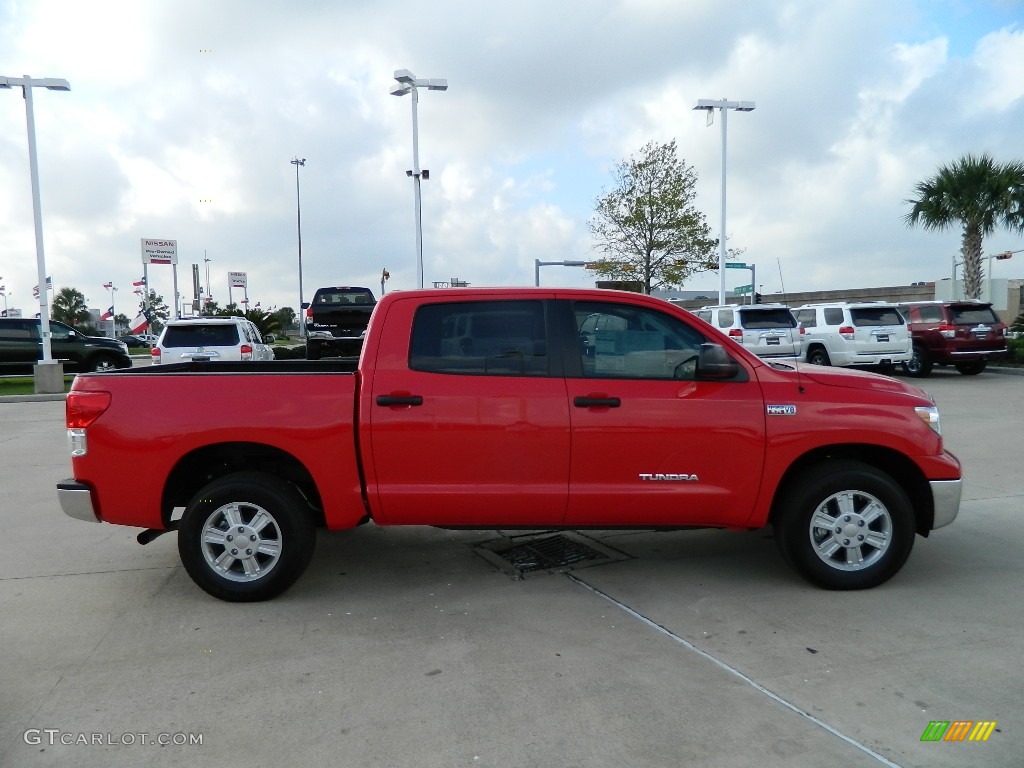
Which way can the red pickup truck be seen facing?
to the viewer's right

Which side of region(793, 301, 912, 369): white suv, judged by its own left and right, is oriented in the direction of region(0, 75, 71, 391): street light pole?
left

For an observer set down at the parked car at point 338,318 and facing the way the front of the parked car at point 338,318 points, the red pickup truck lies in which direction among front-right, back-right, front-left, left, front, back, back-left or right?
back

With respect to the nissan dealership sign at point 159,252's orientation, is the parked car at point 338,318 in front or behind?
in front

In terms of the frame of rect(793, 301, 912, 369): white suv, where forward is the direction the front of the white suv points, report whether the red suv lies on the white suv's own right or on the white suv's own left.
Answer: on the white suv's own right

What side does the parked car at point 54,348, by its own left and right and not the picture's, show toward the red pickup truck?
right

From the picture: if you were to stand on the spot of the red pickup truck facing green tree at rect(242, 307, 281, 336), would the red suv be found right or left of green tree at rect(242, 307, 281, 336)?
right

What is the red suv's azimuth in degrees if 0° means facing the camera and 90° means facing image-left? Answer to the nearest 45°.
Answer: approximately 135°

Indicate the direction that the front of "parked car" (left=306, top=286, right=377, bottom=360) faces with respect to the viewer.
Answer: facing away from the viewer

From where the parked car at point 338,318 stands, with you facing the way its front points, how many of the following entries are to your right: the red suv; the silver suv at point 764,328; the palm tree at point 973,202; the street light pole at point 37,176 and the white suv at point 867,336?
4

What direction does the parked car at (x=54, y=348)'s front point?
to the viewer's right

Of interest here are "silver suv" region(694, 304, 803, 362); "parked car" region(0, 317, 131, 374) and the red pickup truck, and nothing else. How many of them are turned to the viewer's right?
2
